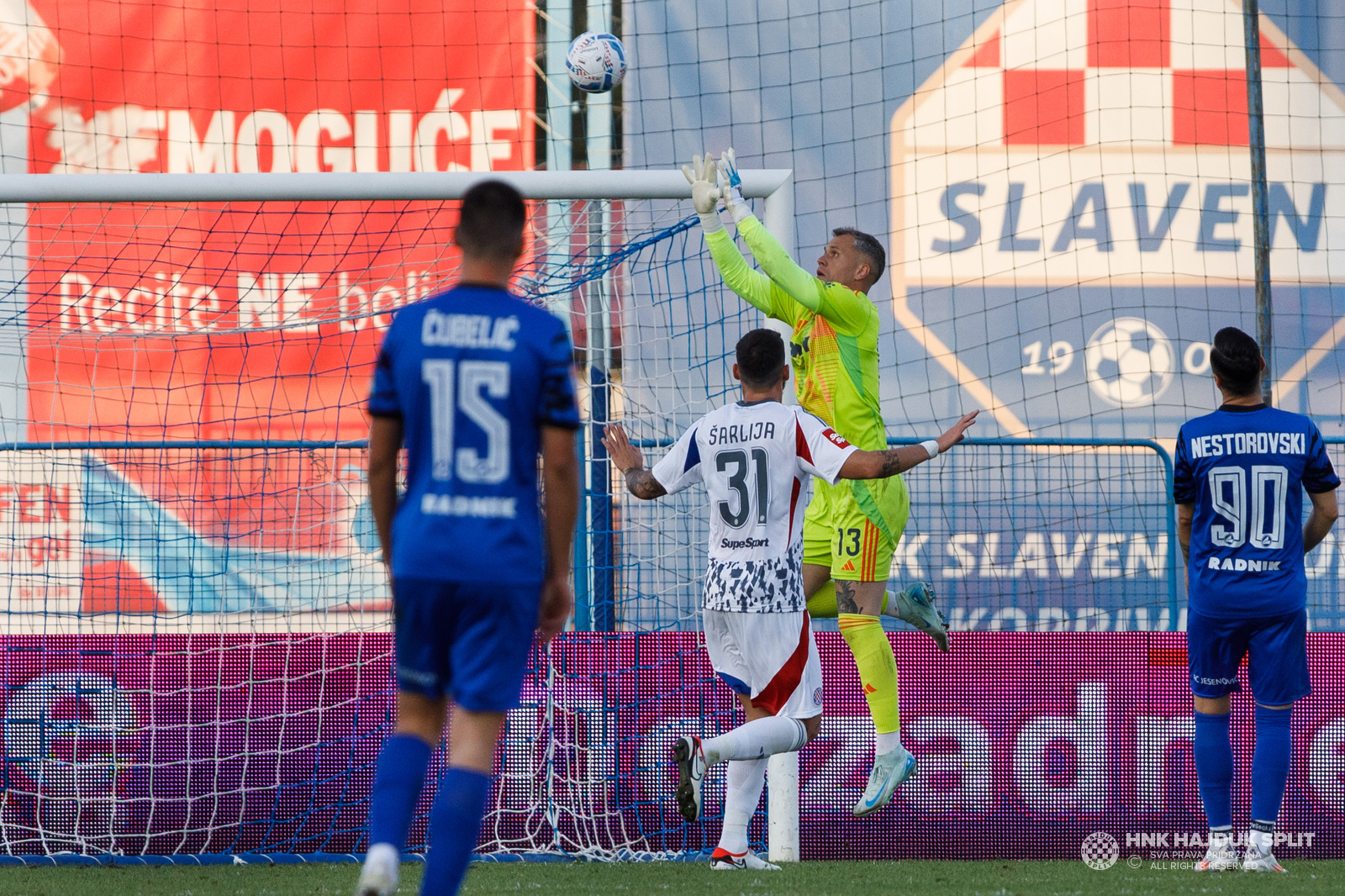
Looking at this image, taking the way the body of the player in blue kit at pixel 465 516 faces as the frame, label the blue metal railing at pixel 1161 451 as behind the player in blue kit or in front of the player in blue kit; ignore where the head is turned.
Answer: in front

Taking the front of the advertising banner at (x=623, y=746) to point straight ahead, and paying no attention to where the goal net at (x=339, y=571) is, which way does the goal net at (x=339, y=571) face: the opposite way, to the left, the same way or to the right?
the same way

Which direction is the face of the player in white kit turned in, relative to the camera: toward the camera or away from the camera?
away from the camera

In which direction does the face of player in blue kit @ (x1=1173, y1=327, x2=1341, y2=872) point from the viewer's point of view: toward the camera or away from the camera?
away from the camera

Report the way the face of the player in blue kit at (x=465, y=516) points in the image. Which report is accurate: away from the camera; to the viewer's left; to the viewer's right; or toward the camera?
away from the camera

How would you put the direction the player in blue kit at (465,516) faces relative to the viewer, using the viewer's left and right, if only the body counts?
facing away from the viewer

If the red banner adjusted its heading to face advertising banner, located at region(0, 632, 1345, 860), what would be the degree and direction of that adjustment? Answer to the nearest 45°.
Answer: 0° — it already faces it

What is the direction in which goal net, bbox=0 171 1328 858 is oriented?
toward the camera

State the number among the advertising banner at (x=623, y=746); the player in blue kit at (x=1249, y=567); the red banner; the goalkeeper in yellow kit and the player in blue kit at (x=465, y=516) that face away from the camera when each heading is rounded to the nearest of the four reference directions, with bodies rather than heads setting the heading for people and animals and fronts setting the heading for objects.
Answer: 2

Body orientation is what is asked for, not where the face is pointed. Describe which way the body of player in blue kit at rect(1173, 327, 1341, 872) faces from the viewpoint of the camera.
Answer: away from the camera

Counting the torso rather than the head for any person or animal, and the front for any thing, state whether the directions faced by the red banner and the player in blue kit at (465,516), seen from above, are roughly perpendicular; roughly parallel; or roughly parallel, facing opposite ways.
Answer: roughly parallel, facing opposite ways

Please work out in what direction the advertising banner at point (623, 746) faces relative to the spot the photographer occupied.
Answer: facing the viewer

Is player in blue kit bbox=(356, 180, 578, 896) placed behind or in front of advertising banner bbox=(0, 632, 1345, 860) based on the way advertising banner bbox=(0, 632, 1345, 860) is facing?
in front

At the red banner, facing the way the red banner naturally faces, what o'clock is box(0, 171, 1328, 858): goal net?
The goal net is roughly at 12 o'clock from the red banner.

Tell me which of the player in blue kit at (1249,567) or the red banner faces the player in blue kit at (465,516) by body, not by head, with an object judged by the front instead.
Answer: the red banner

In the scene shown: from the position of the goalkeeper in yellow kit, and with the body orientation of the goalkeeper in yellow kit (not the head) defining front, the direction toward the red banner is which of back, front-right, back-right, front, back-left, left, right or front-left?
right
